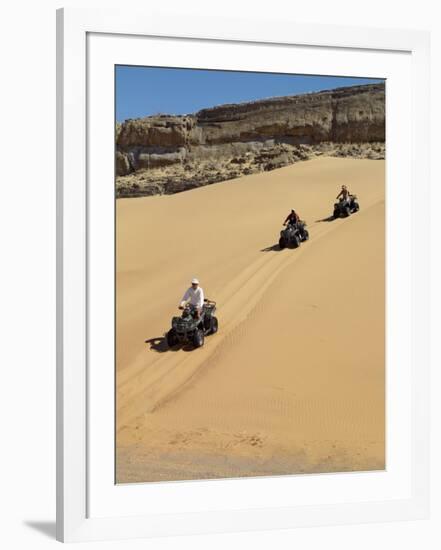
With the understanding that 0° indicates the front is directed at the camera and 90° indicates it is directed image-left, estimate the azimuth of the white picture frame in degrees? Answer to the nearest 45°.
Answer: approximately 315°
